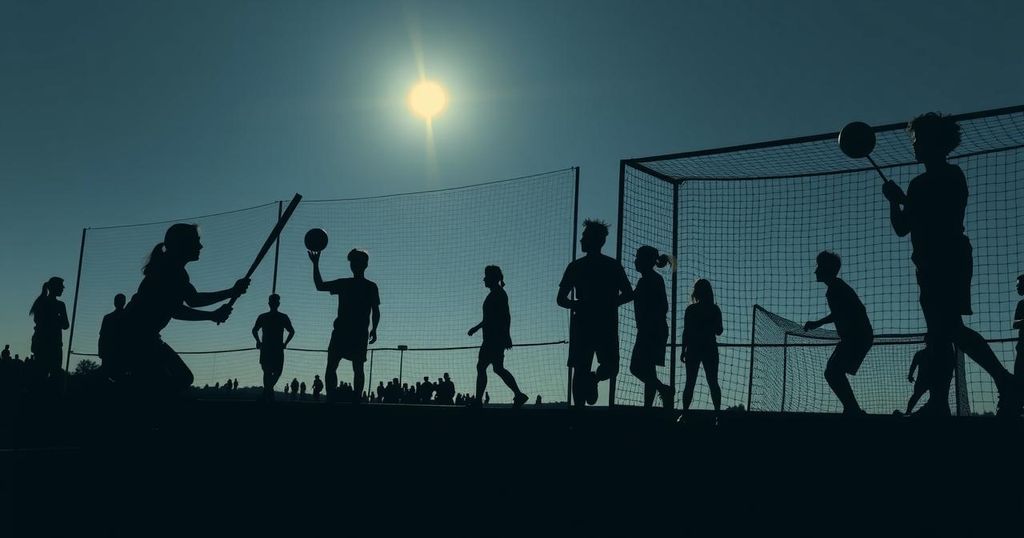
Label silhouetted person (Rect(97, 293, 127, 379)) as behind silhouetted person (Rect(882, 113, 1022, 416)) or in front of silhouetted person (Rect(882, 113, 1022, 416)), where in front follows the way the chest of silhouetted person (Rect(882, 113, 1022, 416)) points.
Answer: in front

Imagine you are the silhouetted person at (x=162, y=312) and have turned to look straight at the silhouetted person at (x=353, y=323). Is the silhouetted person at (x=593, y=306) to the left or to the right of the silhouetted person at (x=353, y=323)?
right

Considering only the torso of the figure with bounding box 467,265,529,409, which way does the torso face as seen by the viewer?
to the viewer's left

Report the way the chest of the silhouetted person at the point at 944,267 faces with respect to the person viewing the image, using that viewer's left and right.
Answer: facing to the left of the viewer

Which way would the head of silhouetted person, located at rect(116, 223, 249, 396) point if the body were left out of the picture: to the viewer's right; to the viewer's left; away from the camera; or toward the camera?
to the viewer's right

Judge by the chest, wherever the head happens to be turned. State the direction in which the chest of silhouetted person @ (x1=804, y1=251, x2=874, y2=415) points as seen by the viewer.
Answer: to the viewer's left

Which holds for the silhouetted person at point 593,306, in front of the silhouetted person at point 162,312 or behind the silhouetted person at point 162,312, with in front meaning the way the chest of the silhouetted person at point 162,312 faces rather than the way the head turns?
in front

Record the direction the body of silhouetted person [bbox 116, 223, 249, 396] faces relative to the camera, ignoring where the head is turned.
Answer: to the viewer's right
